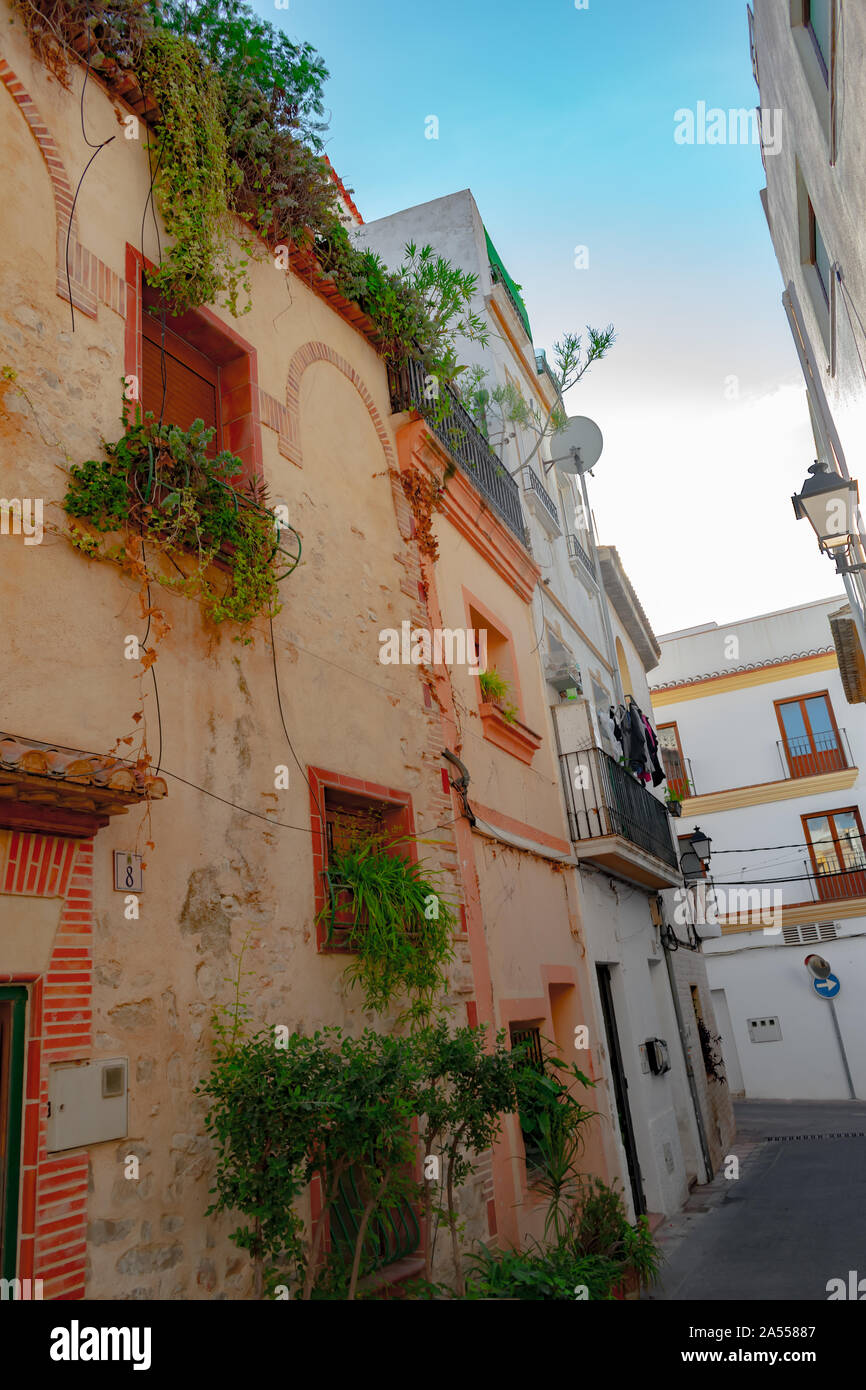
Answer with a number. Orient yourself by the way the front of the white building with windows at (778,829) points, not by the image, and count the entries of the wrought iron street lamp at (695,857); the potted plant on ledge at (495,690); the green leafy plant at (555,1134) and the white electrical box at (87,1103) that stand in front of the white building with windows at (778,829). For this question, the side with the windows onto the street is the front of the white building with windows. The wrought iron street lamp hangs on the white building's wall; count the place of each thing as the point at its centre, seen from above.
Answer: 4

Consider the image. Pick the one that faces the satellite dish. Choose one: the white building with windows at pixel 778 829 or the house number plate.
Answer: the white building with windows

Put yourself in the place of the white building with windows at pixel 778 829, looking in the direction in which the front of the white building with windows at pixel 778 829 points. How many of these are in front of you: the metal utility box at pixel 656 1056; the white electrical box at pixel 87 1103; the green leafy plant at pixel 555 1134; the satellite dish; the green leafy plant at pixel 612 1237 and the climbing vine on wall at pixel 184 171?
6

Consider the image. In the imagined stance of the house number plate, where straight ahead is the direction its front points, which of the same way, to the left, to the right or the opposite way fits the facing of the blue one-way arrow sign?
to the right

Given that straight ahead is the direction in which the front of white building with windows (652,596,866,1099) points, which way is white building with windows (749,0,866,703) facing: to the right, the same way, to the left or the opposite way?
to the right

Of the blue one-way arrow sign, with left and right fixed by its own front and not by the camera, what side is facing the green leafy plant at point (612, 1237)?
front

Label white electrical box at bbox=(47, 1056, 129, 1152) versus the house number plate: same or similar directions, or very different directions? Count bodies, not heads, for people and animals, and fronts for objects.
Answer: same or similar directions

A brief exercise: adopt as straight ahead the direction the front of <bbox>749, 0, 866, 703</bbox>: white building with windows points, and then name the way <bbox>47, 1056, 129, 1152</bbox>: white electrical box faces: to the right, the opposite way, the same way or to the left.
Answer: the opposite way

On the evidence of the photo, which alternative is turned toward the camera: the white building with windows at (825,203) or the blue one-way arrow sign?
the blue one-way arrow sign

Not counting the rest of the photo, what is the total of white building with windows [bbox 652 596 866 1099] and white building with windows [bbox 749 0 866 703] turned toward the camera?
1

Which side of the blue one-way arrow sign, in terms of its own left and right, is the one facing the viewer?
front

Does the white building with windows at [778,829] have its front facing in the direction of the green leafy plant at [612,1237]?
yes

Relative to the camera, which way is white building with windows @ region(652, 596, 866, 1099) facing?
toward the camera

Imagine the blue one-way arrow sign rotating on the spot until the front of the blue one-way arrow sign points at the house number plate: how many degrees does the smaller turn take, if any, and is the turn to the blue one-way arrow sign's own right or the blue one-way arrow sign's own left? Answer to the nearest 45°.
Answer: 0° — it already faces it

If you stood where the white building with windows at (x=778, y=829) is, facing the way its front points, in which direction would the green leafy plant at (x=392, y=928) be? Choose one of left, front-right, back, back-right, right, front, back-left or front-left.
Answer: front

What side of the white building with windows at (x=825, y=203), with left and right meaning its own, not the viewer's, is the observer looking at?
left

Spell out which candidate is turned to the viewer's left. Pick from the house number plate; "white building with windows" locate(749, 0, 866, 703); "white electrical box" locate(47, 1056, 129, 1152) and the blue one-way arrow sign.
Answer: the white building with windows
